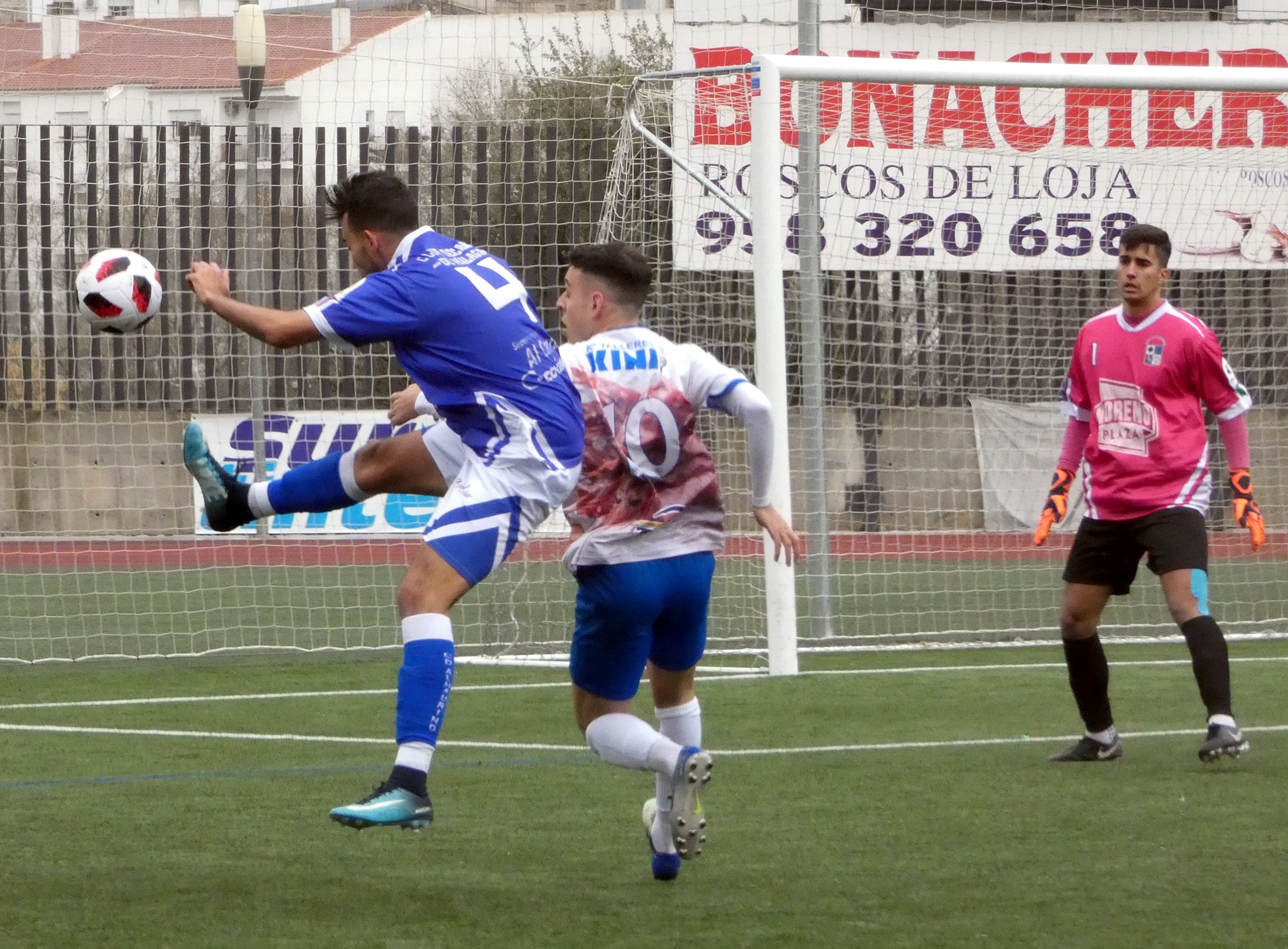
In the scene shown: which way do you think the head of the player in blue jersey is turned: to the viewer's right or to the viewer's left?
to the viewer's left

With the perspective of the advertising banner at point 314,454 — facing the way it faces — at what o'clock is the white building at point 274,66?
The white building is roughly at 6 o'clock from the advertising banner.

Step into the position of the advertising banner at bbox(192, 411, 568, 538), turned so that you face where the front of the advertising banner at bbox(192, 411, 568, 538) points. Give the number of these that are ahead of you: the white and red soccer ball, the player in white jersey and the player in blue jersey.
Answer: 3

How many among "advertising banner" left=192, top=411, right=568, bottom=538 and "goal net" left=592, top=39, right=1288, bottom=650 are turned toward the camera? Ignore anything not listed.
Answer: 2

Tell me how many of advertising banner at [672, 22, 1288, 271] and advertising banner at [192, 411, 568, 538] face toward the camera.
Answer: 2

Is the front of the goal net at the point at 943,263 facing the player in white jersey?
yes

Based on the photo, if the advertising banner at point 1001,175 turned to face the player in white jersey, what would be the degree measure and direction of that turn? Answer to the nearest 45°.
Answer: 0° — it already faces them

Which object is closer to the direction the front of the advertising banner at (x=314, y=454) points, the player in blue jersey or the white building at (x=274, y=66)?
the player in blue jersey

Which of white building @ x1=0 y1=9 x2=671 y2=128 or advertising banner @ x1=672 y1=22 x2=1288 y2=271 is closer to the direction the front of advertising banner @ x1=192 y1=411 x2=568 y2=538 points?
the advertising banner
